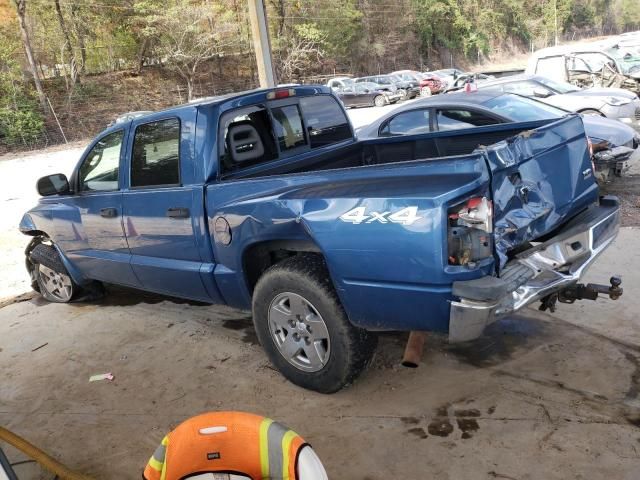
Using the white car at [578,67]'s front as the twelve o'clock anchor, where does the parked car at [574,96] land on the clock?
The parked car is roughly at 3 o'clock from the white car.

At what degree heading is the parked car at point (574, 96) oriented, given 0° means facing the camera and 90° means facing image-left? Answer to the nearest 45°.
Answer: approximately 315°

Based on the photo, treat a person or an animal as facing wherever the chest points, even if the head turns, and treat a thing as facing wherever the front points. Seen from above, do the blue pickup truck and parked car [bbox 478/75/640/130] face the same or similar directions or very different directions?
very different directions

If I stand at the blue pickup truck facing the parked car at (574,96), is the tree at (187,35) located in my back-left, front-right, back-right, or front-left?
front-left

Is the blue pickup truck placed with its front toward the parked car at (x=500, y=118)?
no

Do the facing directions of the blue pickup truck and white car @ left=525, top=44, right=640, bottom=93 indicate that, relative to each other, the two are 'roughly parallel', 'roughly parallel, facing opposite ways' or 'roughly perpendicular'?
roughly parallel, facing opposite ways

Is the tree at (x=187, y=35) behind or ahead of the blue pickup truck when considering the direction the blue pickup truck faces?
ahead

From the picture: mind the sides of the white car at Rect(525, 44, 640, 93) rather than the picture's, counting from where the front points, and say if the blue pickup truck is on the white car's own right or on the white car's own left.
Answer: on the white car's own right

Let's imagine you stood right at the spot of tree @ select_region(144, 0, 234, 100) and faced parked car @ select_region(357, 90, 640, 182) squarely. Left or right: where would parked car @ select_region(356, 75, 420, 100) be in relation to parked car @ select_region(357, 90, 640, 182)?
left

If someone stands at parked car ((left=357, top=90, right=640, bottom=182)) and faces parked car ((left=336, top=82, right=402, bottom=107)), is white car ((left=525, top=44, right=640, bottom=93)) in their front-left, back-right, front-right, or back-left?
front-right

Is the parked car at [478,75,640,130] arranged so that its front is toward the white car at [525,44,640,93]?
no

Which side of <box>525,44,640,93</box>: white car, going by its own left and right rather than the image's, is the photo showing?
right

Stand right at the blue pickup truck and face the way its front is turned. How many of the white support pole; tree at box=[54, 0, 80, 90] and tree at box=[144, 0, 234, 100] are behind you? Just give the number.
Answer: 0

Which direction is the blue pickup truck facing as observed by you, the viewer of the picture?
facing away from the viewer and to the left of the viewer

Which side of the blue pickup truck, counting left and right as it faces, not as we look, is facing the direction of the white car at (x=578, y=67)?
right
